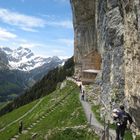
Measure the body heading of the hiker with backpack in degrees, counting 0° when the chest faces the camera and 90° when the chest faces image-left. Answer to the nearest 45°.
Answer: approximately 180°
